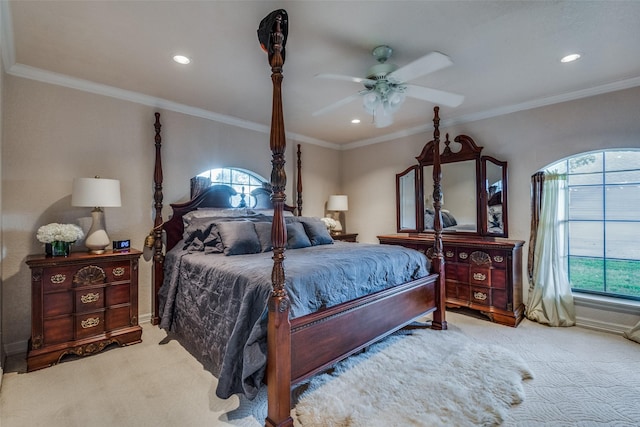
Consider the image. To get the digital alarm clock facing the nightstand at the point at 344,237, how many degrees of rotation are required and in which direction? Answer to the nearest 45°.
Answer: approximately 45° to its left

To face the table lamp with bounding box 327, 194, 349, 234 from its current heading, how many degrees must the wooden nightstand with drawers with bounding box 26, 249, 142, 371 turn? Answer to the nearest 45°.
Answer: approximately 45° to its left

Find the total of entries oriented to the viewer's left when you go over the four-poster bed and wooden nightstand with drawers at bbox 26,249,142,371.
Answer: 0

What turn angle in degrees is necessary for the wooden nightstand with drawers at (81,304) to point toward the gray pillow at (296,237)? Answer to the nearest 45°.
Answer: approximately 45° to its left

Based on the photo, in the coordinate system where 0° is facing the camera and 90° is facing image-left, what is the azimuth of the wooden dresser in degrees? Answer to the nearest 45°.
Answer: approximately 45°

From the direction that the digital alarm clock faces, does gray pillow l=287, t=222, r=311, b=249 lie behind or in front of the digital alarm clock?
in front

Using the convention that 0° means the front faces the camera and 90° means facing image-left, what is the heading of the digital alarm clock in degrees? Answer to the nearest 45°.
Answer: approximately 315°
